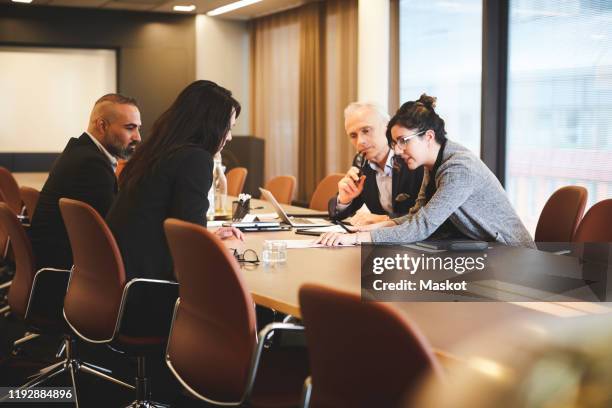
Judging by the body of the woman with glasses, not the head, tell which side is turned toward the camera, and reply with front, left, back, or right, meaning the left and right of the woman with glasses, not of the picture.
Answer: left

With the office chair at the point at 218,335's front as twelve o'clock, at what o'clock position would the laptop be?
The laptop is roughly at 11 o'clock from the office chair.

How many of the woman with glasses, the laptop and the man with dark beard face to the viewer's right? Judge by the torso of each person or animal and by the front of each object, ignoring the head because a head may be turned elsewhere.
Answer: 2

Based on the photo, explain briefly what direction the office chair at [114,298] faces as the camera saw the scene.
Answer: facing away from the viewer and to the right of the viewer

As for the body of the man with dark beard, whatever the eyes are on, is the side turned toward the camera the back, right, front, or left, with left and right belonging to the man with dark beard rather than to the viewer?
right

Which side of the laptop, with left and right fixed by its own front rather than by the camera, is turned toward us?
right

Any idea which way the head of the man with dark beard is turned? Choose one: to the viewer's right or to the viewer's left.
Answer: to the viewer's right

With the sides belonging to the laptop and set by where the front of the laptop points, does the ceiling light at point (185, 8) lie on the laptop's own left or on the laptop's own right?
on the laptop's own left

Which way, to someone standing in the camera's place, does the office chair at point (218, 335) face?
facing away from the viewer and to the right of the viewer
